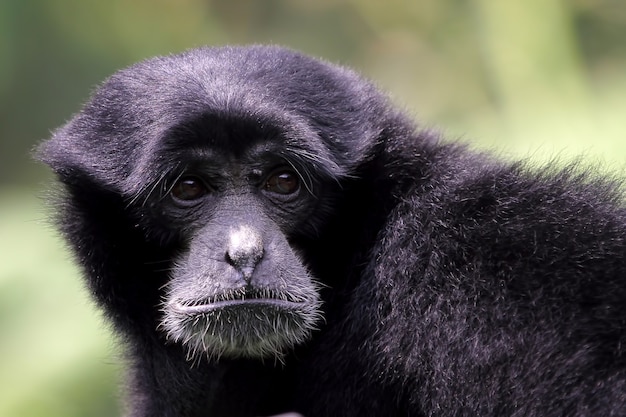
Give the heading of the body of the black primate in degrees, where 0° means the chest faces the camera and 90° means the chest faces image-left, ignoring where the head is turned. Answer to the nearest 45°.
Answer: approximately 45°
